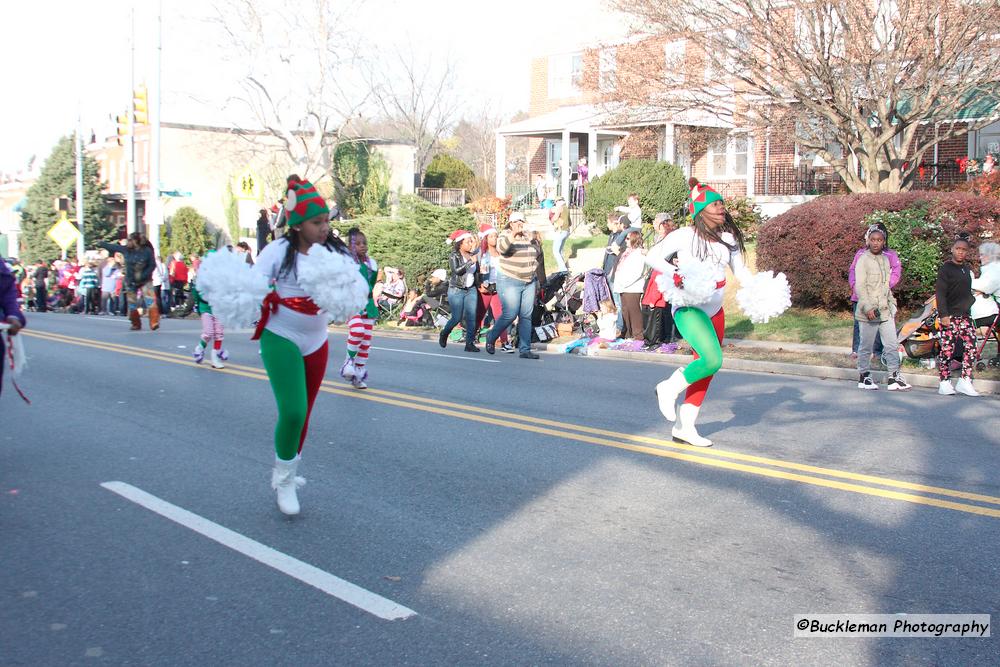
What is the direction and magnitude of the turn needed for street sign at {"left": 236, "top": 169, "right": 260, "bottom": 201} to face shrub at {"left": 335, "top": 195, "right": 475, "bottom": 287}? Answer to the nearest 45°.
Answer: approximately 45° to its left

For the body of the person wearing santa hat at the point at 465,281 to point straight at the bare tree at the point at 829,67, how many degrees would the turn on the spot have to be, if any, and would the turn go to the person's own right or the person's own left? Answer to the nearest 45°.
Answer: approximately 90° to the person's own left

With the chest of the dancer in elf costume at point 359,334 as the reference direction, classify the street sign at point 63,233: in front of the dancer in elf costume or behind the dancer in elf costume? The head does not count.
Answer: behind

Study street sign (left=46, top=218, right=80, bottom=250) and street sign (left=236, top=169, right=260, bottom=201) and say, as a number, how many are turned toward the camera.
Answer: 2

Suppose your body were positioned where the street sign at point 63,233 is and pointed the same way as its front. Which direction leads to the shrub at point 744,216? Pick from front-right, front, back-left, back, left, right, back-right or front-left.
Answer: front-left

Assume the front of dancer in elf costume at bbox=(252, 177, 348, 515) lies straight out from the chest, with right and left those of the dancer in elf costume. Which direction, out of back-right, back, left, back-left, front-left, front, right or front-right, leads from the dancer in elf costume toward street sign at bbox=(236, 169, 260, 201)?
back-left
